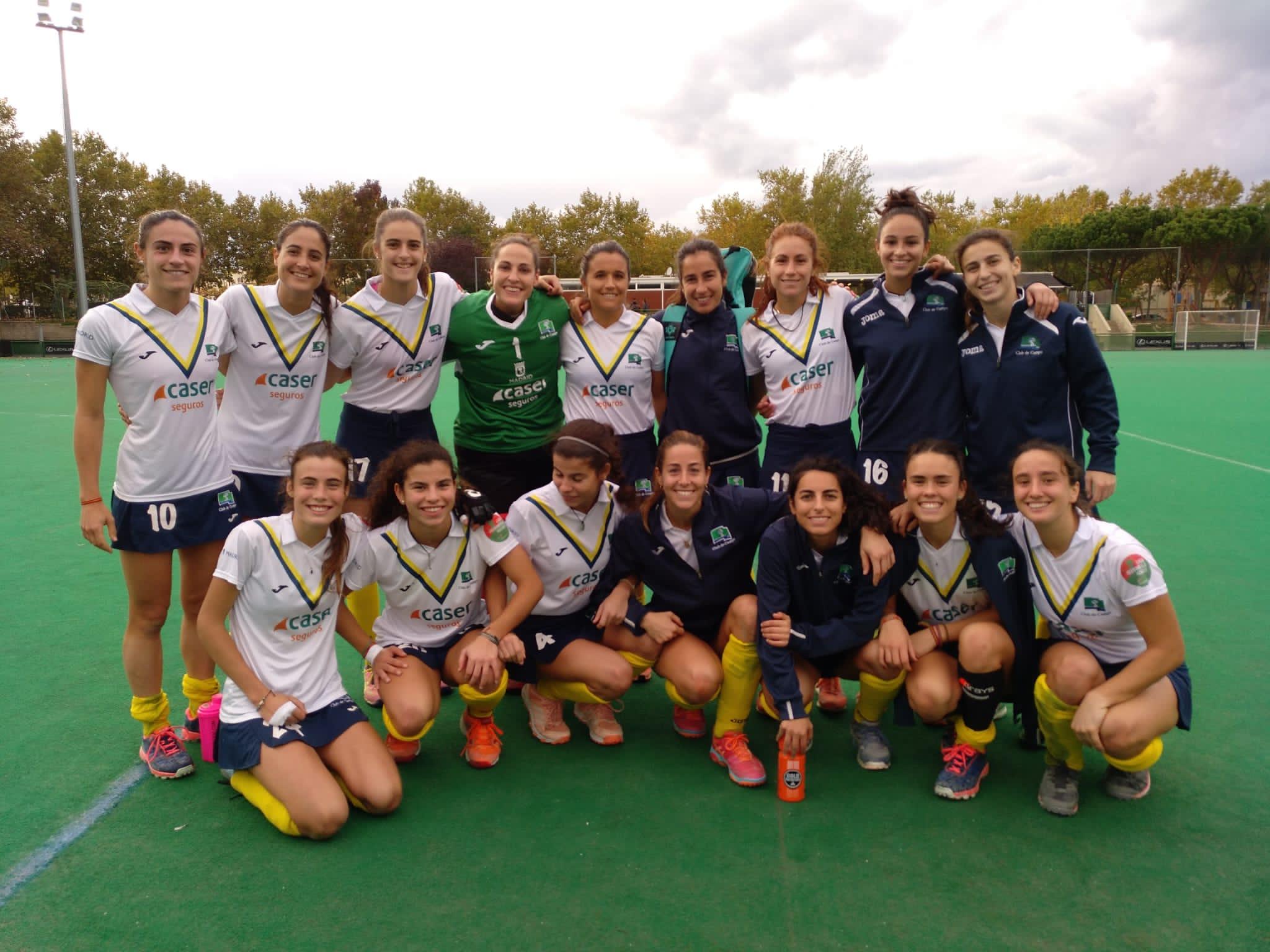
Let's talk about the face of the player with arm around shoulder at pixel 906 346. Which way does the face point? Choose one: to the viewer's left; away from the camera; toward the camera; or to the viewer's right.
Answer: toward the camera

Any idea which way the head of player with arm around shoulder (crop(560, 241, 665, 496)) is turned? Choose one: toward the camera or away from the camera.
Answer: toward the camera

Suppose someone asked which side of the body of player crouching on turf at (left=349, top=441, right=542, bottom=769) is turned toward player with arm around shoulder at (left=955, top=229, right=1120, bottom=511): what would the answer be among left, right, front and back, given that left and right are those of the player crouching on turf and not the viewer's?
left

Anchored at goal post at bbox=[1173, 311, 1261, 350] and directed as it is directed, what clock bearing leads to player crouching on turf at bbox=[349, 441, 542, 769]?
The player crouching on turf is roughly at 12 o'clock from the goal post.

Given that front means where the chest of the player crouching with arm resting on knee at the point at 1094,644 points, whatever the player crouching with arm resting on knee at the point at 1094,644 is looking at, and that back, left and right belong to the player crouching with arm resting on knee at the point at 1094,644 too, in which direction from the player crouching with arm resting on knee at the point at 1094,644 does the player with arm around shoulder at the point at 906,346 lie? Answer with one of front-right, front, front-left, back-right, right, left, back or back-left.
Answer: right

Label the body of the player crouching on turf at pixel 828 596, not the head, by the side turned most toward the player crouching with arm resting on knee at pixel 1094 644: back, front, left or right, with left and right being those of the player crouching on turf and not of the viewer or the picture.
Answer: left

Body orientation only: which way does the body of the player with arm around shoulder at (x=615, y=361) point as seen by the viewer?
toward the camera

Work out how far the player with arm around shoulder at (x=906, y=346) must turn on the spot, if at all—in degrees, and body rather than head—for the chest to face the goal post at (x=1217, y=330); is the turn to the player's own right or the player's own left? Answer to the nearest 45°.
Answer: approximately 180°

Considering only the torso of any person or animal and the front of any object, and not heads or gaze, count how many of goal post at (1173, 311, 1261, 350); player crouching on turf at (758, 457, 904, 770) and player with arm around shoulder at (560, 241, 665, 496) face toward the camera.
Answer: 3

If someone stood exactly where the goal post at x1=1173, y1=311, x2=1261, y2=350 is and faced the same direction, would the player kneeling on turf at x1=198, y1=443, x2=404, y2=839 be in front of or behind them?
in front

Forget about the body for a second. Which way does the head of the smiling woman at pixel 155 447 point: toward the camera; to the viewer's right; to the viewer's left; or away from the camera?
toward the camera

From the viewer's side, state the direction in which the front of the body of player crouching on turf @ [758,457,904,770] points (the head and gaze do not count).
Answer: toward the camera

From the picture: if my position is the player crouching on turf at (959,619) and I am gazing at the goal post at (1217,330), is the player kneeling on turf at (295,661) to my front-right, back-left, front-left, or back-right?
back-left

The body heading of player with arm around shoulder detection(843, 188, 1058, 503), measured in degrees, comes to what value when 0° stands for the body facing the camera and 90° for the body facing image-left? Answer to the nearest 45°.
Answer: approximately 0°

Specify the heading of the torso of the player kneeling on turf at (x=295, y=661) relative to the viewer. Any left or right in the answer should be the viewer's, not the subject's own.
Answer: facing the viewer and to the right of the viewer
